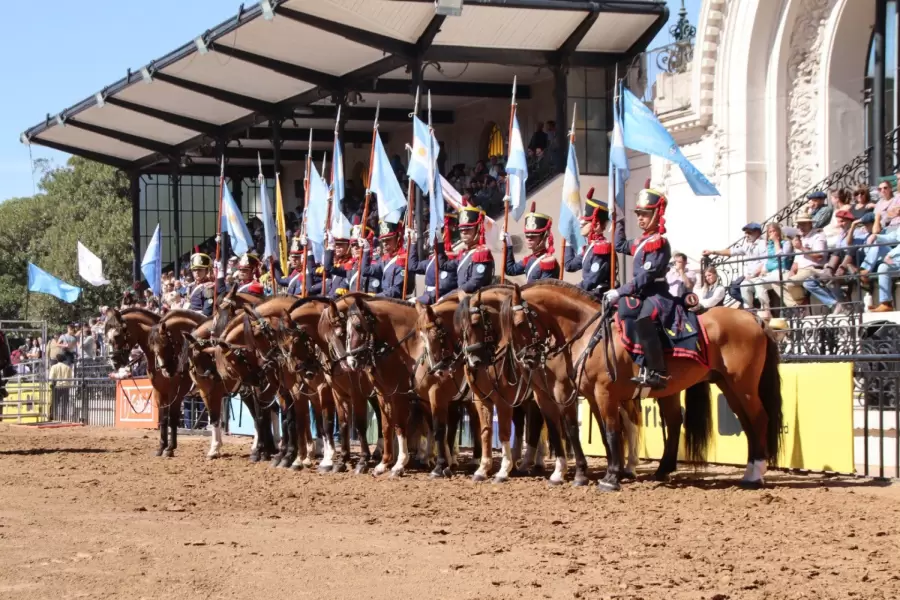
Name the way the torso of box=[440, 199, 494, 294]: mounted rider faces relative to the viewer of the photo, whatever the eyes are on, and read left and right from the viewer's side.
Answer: facing the viewer and to the left of the viewer

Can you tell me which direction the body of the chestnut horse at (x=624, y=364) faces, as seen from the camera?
to the viewer's left

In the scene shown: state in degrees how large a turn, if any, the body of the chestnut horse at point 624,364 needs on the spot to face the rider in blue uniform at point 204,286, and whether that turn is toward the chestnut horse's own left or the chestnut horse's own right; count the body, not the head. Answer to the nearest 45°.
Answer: approximately 45° to the chestnut horse's own right

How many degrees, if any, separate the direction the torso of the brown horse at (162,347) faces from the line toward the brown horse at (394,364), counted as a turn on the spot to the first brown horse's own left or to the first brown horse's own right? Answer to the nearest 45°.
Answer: approximately 90° to the first brown horse's own left

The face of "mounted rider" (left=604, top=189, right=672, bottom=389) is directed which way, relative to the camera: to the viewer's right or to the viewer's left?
to the viewer's left

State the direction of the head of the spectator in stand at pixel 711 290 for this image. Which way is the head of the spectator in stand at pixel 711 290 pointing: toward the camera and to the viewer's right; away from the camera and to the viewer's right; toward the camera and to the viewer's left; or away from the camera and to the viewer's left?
toward the camera and to the viewer's left

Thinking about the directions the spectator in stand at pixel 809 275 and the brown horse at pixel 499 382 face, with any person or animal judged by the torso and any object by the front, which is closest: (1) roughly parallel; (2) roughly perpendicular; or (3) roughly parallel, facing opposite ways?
roughly parallel

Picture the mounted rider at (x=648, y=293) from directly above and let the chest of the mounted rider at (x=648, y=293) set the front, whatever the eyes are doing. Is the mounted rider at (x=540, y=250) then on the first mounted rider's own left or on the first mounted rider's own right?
on the first mounted rider's own right

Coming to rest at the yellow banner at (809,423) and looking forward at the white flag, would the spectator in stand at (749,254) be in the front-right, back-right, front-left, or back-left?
front-right

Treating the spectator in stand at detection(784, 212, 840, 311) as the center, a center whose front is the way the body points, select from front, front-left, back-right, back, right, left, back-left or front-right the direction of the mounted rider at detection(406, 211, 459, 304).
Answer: front-right

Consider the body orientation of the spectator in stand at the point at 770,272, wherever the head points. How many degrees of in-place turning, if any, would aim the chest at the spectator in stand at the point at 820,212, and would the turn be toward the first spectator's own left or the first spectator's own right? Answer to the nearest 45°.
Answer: approximately 180°

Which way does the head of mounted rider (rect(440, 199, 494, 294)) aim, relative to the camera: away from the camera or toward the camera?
toward the camera

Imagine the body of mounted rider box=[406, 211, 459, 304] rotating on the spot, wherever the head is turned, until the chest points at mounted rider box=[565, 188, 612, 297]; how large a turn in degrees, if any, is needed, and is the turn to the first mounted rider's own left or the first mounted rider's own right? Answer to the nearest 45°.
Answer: approximately 90° to the first mounted rider's own left

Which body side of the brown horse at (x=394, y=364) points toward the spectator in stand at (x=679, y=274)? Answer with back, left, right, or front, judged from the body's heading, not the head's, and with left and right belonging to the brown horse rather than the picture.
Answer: back

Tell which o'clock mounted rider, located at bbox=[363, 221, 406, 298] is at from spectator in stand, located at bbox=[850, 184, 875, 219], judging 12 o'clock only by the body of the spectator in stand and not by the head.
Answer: The mounted rider is roughly at 1 o'clock from the spectator in stand.

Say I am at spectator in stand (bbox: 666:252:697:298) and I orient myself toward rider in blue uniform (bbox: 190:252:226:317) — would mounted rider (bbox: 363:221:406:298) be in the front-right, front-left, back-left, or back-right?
front-left

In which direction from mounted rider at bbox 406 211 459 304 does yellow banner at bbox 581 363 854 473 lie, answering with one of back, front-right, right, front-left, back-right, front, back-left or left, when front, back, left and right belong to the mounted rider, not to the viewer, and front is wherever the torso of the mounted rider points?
left
